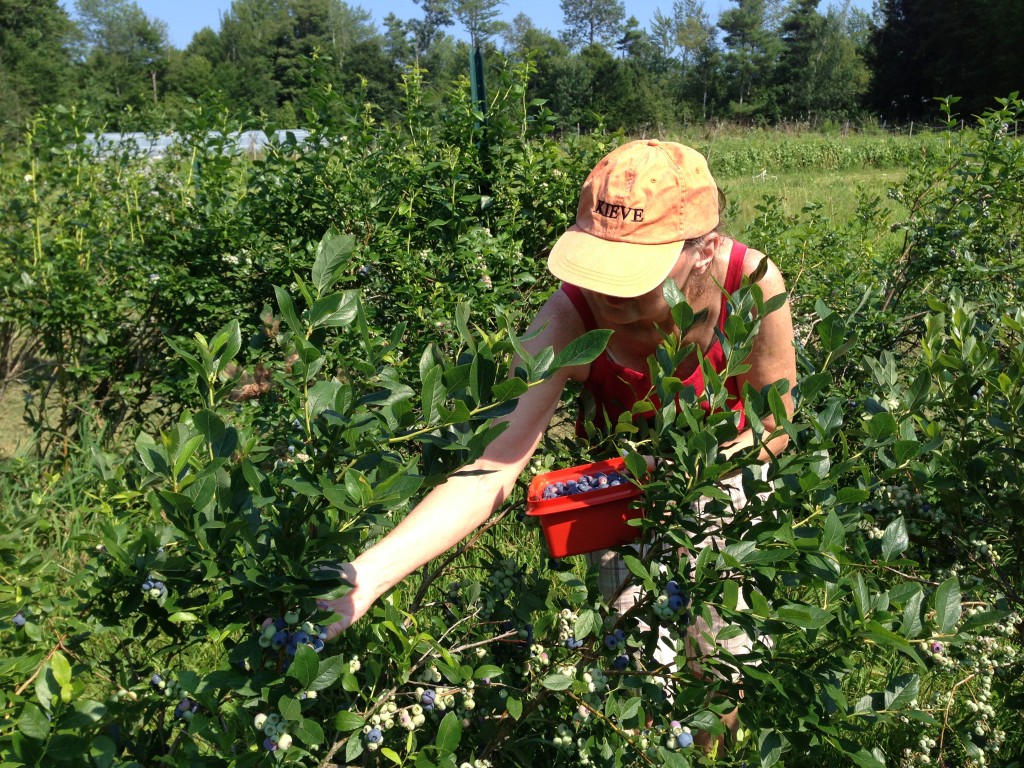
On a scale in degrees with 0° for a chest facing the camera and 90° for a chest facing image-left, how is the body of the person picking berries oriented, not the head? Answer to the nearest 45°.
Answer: approximately 45°
